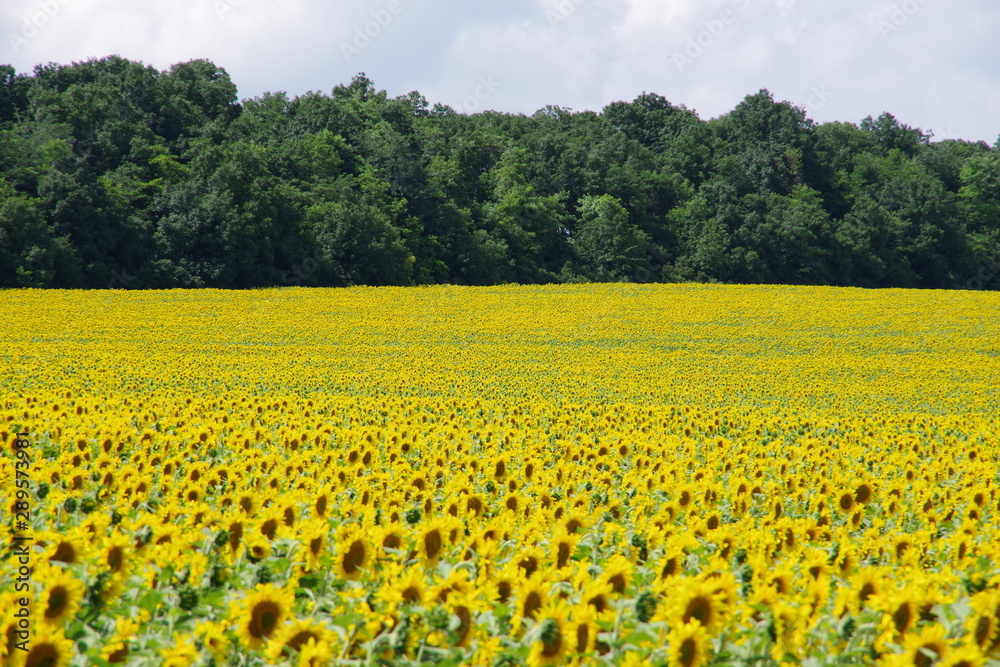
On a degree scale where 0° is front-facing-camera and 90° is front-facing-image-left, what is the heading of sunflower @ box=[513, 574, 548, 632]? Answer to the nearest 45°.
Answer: approximately 315°

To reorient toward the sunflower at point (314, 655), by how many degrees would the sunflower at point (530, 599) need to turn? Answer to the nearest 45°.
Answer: approximately 90° to its right

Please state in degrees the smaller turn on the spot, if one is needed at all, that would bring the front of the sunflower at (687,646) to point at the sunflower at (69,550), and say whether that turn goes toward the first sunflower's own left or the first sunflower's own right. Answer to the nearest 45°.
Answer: approximately 90° to the first sunflower's own right

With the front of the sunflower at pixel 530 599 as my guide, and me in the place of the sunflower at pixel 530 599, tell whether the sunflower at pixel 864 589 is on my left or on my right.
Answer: on my left

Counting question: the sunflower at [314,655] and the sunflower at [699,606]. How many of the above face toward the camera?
2

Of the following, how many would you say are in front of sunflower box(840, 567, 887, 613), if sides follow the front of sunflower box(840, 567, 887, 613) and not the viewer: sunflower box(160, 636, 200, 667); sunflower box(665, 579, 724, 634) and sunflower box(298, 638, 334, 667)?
3

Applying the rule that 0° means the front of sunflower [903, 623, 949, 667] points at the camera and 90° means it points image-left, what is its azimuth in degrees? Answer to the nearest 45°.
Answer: approximately 0°

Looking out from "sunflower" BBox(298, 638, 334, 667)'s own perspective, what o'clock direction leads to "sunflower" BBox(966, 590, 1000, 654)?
"sunflower" BBox(966, 590, 1000, 654) is roughly at 9 o'clock from "sunflower" BBox(298, 638, 334, 667).

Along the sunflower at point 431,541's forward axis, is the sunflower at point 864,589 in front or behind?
in front

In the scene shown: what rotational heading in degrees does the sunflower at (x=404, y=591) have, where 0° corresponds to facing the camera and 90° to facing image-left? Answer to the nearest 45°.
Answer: approximately 0°
